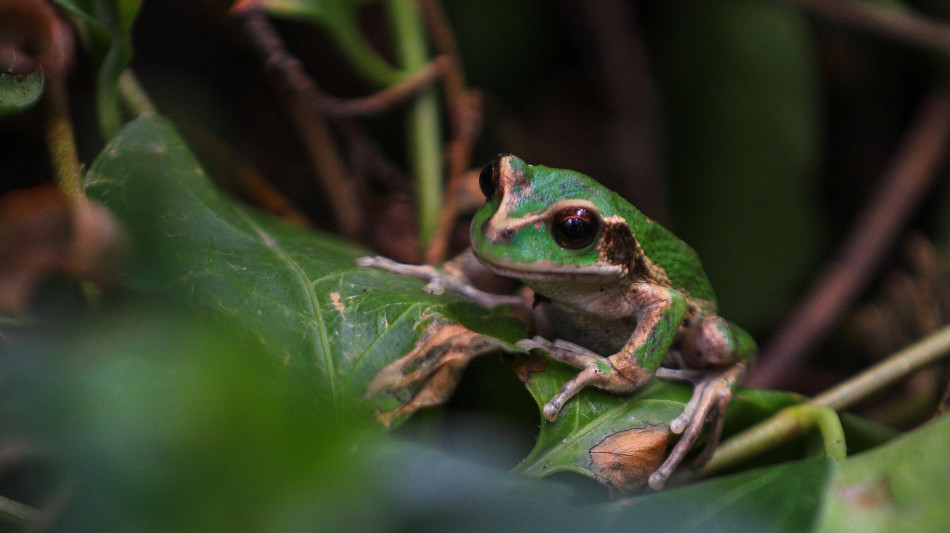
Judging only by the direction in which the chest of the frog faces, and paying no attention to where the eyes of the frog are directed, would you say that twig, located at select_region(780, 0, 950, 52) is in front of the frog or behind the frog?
behind

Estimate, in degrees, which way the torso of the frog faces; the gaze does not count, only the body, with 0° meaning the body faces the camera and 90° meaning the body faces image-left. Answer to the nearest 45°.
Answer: approximately 45°

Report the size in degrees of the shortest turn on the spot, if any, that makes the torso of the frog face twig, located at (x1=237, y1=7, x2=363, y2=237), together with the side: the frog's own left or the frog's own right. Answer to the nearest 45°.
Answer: approximately 90° to the frog's own right

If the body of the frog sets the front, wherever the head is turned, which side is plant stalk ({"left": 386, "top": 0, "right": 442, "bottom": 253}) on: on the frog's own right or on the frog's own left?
on the frog's own right

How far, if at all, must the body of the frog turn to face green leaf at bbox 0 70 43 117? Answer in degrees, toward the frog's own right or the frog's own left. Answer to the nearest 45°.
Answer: approximately 45° to the frog's own right

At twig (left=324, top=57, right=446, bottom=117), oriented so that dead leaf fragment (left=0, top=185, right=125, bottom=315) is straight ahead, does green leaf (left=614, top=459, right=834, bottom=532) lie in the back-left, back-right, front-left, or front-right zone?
front-left

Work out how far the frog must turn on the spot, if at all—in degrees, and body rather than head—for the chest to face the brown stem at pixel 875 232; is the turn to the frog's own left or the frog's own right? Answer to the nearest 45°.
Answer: approximately 180°

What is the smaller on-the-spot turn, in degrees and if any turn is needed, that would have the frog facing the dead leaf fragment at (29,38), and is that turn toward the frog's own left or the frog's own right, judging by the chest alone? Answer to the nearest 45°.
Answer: approximately 45° to the frog's own right

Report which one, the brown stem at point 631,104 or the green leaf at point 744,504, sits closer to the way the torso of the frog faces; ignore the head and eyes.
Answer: the green leaf

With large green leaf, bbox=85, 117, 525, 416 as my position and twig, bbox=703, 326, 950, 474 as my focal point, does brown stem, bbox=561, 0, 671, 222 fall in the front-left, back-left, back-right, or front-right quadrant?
front-left

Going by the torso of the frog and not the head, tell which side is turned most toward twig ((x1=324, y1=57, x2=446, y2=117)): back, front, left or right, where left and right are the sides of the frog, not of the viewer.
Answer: right

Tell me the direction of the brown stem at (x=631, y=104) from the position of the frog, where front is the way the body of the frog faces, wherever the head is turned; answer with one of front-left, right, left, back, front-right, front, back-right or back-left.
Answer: back-right

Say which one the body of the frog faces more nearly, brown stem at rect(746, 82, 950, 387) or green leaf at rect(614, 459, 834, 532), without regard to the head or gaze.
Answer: the green leaf
